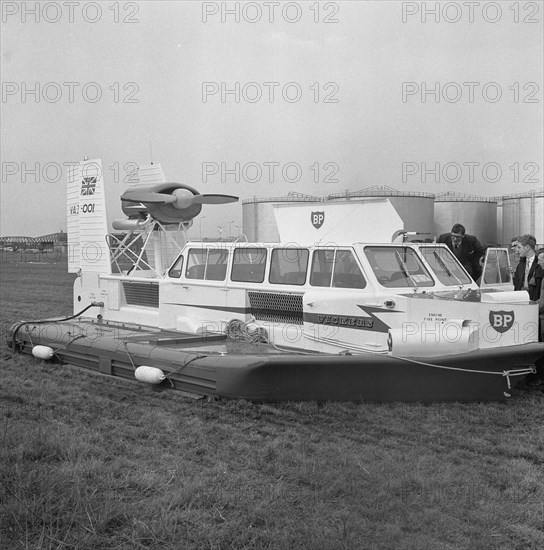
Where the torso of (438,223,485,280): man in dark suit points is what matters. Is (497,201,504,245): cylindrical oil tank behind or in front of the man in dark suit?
behind

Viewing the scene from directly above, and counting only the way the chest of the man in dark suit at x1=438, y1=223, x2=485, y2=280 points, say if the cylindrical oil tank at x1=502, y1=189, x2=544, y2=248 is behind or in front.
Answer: behind

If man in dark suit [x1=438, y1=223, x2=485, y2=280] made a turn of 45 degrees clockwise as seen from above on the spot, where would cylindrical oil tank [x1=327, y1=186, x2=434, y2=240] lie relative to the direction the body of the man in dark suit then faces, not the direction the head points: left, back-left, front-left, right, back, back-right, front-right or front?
right

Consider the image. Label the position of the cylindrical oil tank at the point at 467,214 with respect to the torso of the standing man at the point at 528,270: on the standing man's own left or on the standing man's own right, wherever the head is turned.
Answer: on the standing man's own right

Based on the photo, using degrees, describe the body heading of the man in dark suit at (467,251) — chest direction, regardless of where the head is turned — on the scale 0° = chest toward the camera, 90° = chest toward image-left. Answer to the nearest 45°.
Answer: approximately 45°

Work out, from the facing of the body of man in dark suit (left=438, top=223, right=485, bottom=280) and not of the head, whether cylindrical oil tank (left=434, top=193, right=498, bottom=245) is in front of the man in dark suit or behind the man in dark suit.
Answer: behind

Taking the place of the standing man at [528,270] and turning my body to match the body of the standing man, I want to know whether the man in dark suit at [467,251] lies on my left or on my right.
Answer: on my right

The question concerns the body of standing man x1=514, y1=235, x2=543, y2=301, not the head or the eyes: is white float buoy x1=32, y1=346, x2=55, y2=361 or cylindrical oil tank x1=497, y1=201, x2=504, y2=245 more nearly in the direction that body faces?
the white float buoy

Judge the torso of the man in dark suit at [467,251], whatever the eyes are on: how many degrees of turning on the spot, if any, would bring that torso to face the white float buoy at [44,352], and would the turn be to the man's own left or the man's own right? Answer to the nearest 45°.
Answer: approximately 45° to the man's own right

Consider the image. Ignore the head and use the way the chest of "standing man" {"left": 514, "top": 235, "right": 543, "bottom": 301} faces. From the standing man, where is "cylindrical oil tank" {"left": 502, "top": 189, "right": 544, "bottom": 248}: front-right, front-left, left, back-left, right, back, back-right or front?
back-right

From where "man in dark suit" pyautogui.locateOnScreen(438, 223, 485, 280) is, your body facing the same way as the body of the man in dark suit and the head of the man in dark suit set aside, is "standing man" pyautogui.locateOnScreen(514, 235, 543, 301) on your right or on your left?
on your left

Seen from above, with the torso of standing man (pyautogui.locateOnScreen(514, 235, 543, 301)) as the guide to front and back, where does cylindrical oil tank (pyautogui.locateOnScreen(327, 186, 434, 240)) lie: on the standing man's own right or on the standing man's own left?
on the standing man's own right
